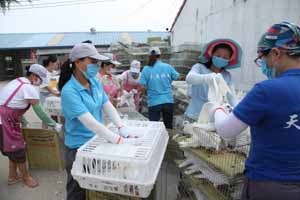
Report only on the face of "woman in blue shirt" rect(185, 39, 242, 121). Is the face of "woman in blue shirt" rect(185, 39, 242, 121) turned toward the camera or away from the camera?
toward the camera

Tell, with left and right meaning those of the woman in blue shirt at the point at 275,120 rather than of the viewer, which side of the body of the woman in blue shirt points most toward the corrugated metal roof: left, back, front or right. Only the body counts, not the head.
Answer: front

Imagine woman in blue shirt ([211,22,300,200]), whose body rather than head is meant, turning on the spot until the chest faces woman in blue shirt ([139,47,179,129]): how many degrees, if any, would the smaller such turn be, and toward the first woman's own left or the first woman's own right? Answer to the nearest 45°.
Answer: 0° — they already face them

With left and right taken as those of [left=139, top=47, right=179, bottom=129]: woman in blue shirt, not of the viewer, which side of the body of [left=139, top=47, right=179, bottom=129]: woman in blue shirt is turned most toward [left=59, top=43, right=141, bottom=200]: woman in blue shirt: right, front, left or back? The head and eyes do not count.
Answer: back

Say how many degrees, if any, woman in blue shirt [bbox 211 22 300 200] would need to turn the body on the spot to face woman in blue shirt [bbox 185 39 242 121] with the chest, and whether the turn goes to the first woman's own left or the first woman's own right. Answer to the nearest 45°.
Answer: approximately 45° to the first woman's own right

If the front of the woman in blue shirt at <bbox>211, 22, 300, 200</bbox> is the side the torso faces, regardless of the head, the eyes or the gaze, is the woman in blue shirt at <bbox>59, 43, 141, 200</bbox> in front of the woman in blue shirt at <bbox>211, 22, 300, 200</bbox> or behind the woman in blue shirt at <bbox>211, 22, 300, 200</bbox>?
in front

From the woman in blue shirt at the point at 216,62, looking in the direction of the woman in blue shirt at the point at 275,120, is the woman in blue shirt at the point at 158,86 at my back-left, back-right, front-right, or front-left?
back-right

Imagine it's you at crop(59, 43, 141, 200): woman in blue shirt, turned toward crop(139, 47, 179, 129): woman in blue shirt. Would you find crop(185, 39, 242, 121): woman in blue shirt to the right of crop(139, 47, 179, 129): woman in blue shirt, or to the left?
right

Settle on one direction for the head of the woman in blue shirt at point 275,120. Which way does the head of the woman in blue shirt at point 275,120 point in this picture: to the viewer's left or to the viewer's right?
to the viewer's left

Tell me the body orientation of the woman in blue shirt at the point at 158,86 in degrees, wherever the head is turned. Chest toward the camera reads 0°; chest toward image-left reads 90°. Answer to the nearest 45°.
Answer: approximately 180°

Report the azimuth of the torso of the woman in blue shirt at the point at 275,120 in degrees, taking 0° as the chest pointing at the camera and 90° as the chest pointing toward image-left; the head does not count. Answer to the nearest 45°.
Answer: approximately 135°

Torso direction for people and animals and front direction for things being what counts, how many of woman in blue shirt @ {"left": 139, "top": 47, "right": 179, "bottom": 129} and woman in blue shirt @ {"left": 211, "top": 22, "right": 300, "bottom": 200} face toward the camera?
0

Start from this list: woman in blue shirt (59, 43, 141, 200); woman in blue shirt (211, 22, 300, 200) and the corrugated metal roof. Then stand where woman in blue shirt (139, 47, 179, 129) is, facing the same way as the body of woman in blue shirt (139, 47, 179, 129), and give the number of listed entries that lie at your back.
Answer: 2

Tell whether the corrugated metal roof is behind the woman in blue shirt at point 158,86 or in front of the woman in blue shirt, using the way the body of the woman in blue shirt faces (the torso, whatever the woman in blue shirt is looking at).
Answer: in front

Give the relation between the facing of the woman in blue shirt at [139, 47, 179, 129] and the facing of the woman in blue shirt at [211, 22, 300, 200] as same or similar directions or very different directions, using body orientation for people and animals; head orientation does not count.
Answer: same or similar directions
